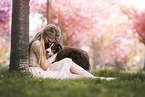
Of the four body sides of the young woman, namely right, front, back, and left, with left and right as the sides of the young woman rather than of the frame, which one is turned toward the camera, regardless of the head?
right

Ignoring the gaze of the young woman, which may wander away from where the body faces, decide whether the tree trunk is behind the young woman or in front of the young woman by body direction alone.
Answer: behind

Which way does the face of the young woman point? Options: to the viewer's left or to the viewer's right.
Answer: to the viewer's right
